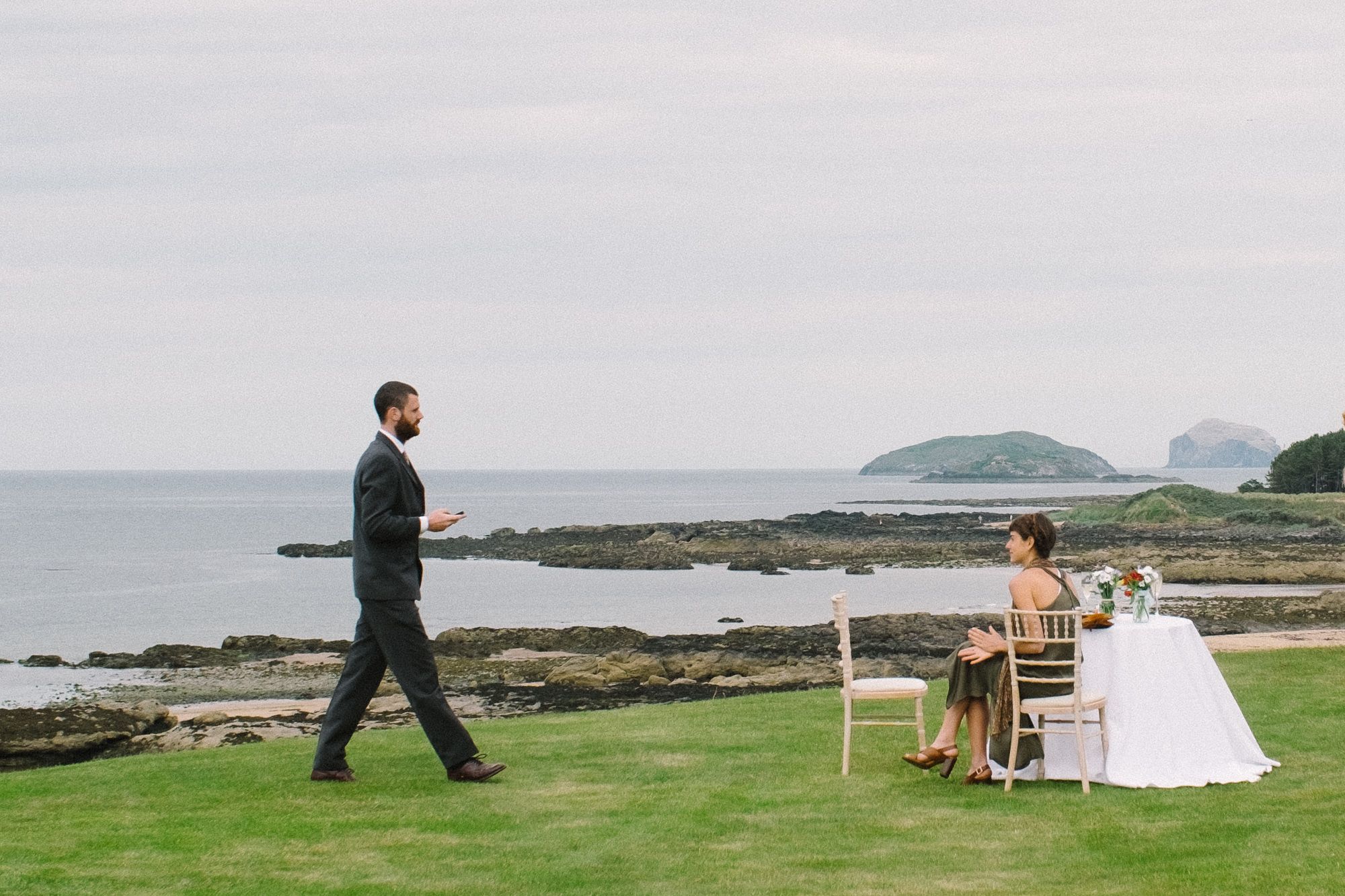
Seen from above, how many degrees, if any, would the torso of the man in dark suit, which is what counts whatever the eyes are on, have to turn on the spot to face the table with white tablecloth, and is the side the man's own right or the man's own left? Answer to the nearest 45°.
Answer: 0° — they already face it

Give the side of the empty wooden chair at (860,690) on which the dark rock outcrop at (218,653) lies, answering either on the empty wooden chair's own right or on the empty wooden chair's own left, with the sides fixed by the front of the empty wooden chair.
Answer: on the empty wooden chair's own left

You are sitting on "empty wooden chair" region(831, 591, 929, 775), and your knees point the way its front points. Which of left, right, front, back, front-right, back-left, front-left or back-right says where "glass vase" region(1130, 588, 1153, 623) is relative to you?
front

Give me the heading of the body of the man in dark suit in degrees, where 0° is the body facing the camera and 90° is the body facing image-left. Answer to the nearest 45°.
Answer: approximately 270°

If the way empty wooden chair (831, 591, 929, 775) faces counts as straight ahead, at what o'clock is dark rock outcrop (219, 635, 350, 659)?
The dark rock outcrop is roughly at 8 o'clock from the empty wooden chair.

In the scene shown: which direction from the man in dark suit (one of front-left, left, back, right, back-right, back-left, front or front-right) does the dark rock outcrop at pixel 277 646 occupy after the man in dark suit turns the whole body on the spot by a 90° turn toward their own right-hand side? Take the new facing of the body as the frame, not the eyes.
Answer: back

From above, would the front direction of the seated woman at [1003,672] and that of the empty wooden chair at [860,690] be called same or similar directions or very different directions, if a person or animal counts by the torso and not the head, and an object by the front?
very different directions

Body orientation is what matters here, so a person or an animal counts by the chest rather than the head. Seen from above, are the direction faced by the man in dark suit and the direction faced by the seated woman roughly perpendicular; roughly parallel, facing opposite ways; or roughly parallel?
roughly parallel, facing opposite ways

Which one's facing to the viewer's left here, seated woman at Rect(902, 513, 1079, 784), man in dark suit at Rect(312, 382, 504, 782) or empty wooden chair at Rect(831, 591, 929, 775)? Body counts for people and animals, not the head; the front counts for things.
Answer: the seated woman

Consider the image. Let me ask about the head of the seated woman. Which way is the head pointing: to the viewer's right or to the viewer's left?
to the viewer's left

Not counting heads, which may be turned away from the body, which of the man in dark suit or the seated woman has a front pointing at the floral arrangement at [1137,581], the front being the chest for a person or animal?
the man in dark suit

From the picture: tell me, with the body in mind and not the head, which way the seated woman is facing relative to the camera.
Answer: to the viewer's left

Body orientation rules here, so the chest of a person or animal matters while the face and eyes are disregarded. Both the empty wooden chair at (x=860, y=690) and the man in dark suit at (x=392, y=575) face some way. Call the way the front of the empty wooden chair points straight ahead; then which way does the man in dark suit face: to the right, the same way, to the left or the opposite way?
the same way

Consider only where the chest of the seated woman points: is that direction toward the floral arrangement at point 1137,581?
no

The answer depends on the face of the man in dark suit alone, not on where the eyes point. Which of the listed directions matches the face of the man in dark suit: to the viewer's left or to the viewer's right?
to the viewer's right

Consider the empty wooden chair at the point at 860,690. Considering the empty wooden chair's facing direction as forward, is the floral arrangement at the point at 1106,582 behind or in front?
in front

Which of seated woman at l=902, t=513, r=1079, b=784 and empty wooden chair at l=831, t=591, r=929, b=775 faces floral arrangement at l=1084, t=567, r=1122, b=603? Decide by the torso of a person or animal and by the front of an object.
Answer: the empty wooden chair

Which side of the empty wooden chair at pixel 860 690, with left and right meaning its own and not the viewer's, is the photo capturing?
right

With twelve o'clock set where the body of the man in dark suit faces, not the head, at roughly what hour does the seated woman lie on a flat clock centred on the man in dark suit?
The seated woman is roughly at 12 o'clock from the man in dark suit.
